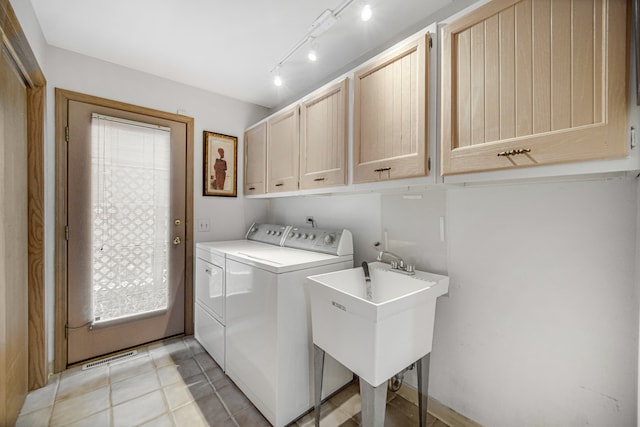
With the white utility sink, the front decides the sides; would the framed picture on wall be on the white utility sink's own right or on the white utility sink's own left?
on the white utility sink's own right

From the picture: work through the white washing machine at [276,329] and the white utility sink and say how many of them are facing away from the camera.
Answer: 0

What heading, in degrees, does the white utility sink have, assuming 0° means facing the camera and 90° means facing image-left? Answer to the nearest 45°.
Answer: approximately 45°

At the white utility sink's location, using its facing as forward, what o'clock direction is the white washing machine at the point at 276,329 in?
The white washing machine is roughly at 2 o'clock from the white utility sink.

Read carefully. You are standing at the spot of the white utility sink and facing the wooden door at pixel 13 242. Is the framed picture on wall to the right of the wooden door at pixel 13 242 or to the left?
right

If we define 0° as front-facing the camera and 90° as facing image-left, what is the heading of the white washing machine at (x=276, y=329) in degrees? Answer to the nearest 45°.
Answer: approximately 45°
